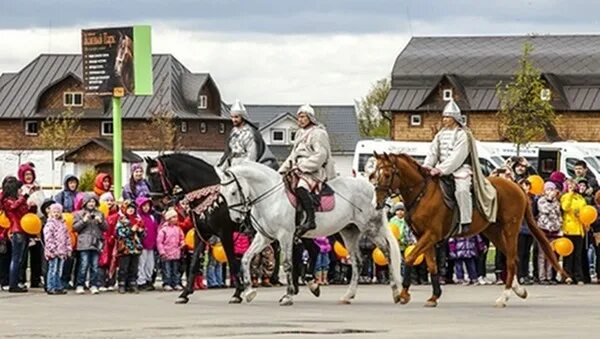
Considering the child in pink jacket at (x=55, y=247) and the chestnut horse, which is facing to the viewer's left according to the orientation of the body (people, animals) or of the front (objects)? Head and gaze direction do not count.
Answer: the chestnut horse

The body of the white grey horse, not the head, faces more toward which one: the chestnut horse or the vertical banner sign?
the vertical banner sign

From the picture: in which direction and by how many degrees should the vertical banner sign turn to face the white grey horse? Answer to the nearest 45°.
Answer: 0° — it already faces it

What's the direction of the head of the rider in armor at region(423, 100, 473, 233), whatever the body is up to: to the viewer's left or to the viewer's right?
to the viewer's left

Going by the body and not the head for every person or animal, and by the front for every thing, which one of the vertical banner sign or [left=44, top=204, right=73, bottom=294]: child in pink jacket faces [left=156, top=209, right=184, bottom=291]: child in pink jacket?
the vertical banner sign

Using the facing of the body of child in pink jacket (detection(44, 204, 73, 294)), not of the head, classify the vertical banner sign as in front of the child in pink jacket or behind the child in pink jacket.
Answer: behind

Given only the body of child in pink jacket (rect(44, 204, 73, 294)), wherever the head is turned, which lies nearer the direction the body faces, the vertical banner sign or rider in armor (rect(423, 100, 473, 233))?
the rider in armor

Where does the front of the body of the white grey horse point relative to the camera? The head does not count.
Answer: to the viewer's left

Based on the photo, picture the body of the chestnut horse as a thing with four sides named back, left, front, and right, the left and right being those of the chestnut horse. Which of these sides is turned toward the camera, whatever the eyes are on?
left
